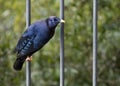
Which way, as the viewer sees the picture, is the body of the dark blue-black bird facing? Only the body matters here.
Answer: to the viewer's right
